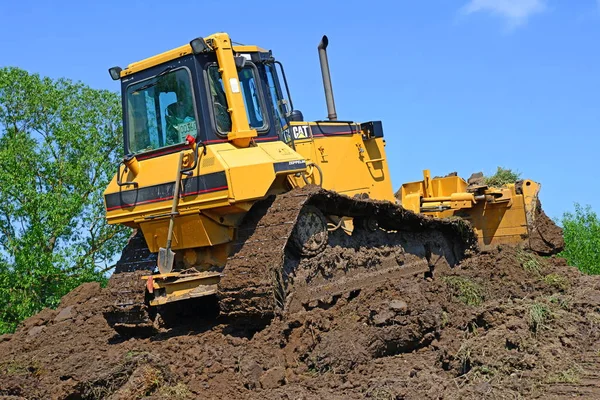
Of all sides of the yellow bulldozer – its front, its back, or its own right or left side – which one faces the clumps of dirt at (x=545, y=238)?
front

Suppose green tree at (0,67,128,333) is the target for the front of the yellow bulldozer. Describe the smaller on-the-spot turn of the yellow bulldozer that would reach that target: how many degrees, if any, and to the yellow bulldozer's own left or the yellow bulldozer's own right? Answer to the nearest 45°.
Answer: approximately 90° to the yellow bulldozer's own left

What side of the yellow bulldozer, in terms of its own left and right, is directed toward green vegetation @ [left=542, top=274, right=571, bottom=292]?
front

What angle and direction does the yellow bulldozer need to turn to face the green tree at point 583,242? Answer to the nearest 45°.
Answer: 0° — it already faces it

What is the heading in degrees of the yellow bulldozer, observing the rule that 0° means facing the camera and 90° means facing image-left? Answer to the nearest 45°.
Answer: approximately 225°

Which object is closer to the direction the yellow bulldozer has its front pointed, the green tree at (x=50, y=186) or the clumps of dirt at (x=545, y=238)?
the clumps of dirt

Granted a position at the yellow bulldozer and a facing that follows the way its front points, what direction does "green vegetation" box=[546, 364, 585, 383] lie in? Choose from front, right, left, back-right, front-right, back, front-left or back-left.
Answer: right

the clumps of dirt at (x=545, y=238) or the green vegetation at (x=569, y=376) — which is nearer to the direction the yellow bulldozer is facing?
the clumps of dirt

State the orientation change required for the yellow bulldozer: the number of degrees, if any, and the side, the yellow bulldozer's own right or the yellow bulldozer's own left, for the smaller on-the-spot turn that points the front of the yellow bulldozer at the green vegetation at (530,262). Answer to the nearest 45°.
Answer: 0° — it already faces it

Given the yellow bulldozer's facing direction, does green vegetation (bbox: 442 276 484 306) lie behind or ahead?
ahead
